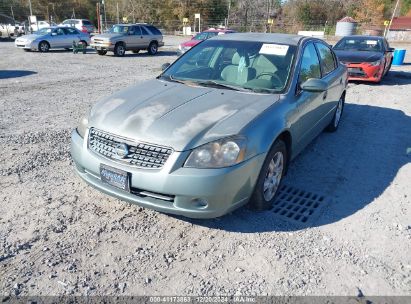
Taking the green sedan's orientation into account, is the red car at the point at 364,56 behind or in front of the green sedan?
behind

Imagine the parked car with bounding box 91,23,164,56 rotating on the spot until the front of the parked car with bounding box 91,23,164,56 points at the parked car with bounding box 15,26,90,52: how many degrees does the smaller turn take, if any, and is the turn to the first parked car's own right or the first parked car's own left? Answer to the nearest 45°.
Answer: approximately 45° to the first parked car's own right

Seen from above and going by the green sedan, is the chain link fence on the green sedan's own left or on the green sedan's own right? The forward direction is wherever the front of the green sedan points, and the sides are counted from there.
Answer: on the green sedan's own right

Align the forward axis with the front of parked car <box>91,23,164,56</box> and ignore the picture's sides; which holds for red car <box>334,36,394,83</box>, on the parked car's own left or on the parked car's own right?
on the parked car's own left

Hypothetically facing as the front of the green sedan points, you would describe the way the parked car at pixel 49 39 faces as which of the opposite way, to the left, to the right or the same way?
the same way

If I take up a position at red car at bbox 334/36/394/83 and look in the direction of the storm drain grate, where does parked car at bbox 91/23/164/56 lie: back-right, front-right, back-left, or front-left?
back-right

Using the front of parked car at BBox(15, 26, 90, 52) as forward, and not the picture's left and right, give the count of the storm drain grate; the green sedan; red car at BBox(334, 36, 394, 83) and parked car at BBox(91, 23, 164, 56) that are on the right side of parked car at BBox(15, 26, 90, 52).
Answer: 0

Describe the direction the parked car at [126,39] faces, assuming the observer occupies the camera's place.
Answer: facing the viewer and to the left of the viewer

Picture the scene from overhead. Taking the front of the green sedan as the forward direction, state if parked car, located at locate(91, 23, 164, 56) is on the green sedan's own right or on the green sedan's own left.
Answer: on the green sedan's own right

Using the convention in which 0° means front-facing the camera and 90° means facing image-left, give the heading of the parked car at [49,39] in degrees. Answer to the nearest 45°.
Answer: approximately 45°

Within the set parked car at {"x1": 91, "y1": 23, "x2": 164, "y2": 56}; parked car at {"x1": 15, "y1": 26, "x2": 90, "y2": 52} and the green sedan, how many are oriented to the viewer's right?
0

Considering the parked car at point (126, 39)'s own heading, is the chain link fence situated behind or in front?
behind

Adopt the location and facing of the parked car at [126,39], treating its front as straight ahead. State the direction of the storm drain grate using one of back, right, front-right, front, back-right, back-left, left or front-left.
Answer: front-left

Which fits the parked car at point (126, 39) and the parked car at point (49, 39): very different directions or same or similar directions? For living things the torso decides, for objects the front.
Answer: same or similar directions

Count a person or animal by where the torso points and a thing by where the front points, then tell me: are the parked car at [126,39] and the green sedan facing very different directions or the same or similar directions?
same or similar directions
